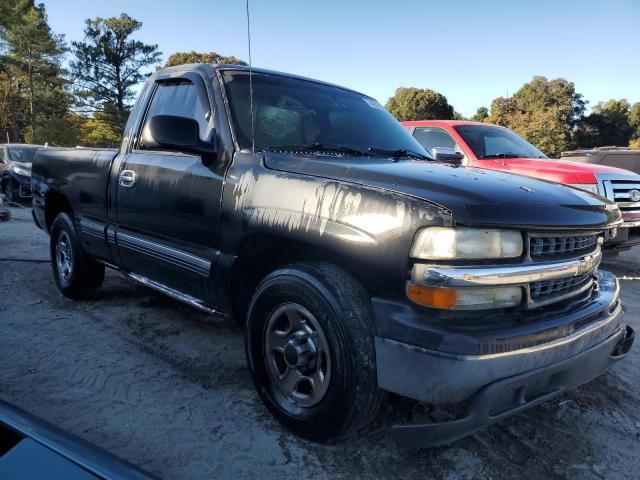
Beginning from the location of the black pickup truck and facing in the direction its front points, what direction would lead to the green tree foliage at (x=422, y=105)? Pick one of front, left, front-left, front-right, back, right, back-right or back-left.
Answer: back-left

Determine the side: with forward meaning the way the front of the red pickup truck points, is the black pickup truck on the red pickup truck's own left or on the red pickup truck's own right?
on the red pickup truck's own right

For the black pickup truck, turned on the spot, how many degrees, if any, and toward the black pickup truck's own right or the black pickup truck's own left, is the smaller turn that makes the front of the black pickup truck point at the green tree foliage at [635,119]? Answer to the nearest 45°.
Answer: approximately 90° to the black pickup truck's own left

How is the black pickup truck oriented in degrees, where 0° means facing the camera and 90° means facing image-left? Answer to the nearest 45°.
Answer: approximately 315°

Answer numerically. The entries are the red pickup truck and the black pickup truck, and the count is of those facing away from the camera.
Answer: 0

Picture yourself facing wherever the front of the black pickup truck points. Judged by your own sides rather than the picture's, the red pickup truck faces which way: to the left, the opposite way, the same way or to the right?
the same way

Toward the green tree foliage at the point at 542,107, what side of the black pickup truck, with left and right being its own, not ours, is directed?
left

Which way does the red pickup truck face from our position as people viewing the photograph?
facing the viewer and to the right of the viewer

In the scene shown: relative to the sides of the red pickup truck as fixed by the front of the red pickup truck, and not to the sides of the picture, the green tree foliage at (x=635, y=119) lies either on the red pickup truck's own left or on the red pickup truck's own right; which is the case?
on the red pickup truck's own left

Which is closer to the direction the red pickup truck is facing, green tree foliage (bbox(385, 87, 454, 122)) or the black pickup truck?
the black pickup truck

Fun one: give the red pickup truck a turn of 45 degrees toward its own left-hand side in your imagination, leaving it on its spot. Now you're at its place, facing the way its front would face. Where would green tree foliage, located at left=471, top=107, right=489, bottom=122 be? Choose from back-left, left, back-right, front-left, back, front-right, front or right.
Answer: left
